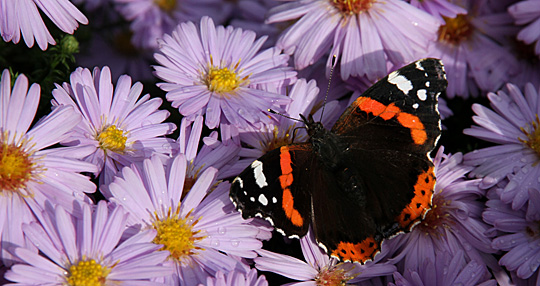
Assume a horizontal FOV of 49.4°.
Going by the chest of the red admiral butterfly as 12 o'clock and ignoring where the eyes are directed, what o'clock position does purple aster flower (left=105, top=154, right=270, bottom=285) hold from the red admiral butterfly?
The purple aster flower is roughly at 10 o'clock from the red admiral butterfly.

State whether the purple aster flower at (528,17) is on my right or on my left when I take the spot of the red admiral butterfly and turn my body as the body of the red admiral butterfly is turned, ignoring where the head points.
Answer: on my right

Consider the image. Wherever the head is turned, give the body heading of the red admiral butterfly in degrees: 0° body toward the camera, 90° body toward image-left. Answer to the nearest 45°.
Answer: approximately 135°

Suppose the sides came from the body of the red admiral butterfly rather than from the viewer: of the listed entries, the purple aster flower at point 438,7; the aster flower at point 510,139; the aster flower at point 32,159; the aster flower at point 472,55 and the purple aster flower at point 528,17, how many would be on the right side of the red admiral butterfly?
4

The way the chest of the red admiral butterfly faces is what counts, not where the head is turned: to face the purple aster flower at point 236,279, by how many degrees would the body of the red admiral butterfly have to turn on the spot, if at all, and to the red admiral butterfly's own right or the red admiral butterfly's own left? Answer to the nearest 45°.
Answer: approximately 90° to the red admiral butterfly's own left

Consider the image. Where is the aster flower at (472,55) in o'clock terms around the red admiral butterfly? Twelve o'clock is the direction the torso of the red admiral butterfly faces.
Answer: The aster flower is roughly at 3 o'clock from the red admiral butterfly.

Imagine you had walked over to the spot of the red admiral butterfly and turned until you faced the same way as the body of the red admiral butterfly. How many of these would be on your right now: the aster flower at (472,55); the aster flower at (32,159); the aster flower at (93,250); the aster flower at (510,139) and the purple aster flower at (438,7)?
3

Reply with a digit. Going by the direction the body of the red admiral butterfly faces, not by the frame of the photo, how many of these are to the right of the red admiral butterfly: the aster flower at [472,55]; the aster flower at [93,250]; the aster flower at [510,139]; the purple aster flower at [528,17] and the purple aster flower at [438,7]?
4

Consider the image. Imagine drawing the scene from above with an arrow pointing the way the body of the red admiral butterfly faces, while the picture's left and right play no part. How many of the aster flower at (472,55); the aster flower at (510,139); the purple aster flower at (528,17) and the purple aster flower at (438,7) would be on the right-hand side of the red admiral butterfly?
4

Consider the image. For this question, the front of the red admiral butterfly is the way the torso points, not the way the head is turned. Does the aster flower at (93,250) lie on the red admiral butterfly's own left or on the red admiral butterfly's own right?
on the red admiral butterfly's own left
